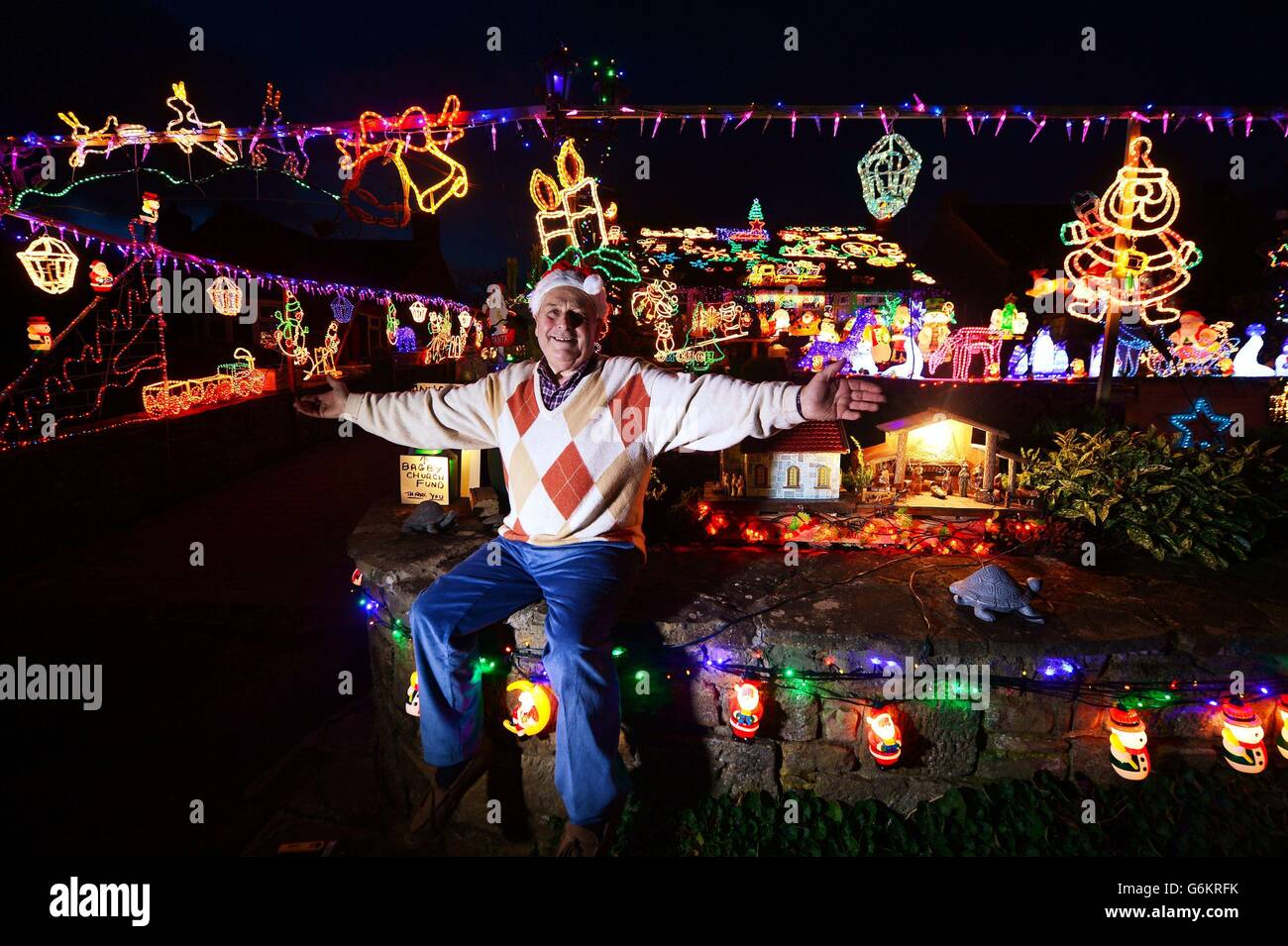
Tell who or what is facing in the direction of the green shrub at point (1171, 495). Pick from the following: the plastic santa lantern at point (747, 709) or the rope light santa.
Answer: the rope light santa

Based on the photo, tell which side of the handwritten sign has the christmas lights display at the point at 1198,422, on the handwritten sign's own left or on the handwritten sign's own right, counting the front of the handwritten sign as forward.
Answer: on the handwritten sign's own left

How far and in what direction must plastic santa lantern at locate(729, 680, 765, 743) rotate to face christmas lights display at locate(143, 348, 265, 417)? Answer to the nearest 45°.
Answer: approximately 135° to its right

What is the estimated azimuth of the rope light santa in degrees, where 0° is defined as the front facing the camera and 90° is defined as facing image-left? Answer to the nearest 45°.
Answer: approximately 0°

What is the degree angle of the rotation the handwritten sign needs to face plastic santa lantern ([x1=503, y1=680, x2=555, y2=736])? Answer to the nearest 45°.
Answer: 0° — it already faces it

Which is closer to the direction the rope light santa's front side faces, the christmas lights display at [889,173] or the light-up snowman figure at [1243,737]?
the light-up snowman figure

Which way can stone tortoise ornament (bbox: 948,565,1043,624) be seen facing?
to the viewer's right

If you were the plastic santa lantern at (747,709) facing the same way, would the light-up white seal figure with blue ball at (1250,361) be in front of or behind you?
behind
